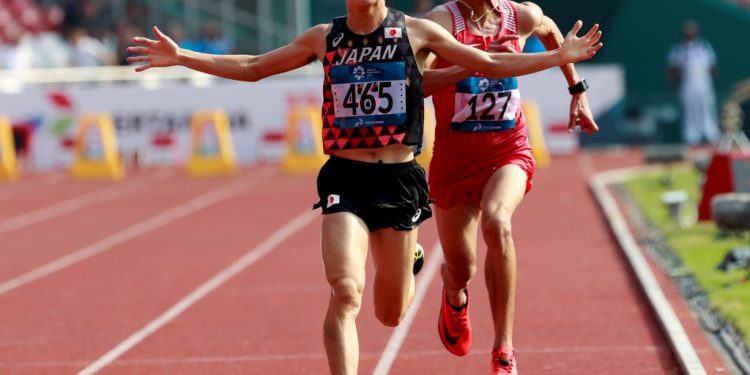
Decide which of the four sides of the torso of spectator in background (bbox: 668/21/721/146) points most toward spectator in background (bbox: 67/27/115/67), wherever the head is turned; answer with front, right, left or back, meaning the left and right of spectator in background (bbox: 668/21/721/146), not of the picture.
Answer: right

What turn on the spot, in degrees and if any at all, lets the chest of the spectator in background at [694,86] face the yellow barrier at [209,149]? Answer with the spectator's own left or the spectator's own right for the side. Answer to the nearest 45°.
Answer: approximately 45° to the spectator's own right

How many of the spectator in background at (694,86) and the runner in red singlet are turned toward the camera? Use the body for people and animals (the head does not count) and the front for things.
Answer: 2

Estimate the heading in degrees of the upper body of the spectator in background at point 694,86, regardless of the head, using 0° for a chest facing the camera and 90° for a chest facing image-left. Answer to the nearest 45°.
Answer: approximately 0°

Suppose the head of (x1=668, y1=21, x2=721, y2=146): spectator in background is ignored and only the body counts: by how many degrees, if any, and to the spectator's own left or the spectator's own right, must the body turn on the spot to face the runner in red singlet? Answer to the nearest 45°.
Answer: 0° — they already face them

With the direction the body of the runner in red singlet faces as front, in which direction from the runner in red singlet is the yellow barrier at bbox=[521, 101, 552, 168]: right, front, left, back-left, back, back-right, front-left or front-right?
back

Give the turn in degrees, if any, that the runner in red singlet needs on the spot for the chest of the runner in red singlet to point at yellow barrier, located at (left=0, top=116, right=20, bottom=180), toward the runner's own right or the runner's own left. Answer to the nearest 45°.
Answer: approximately 135° to the runner's own right

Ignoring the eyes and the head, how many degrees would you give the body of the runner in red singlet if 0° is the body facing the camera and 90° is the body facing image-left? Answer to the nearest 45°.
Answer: approximately 0°
